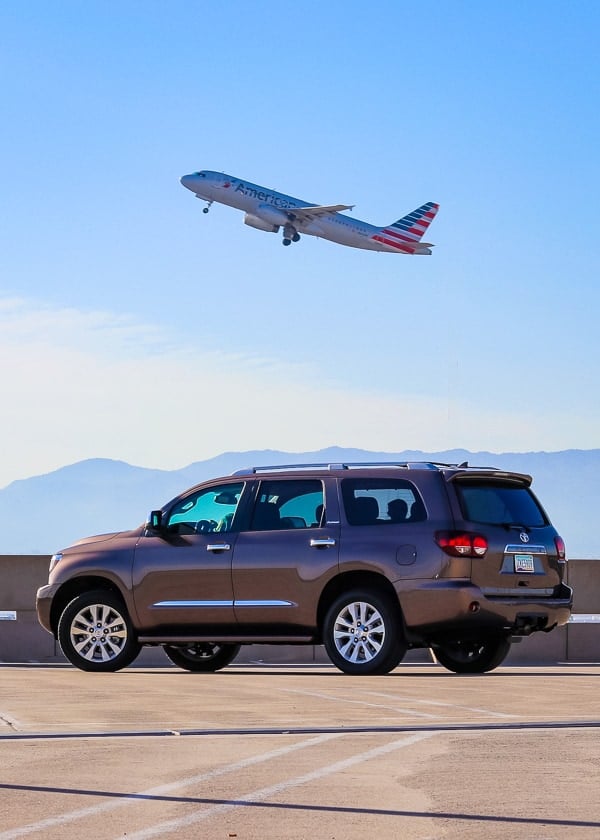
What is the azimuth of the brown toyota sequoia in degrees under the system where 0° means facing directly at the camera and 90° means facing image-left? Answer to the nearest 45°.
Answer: approximately 135°
